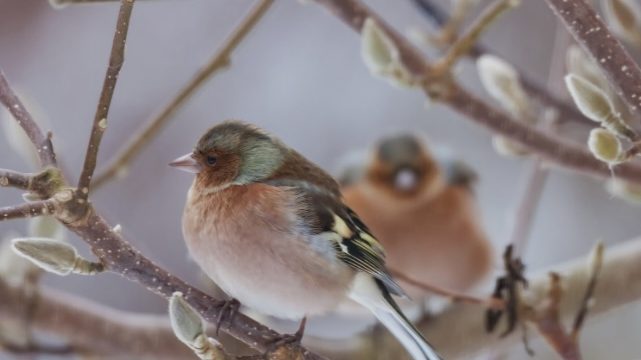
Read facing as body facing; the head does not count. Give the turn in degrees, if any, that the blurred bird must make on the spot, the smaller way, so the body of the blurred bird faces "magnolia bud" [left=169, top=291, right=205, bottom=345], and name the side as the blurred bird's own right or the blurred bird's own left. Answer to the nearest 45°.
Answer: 0° — it already faces it

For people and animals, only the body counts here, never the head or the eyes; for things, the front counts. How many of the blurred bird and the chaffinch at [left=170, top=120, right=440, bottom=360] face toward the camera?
1

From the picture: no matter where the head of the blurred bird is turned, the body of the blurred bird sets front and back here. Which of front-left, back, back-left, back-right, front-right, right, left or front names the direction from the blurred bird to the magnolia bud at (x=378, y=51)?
front

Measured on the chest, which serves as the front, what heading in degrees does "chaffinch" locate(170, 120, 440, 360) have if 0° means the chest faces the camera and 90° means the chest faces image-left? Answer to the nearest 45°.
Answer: approximately 90°

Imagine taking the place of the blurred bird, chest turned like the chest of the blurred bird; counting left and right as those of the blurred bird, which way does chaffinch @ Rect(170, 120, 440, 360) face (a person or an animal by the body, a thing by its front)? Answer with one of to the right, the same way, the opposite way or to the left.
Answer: to the right

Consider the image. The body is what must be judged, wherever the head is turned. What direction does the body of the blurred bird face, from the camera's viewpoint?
toward the camera

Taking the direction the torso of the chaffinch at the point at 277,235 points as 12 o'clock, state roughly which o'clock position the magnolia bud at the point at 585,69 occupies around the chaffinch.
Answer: The magnolia bud is roughly at 6 o'clock from the chaffinch.
